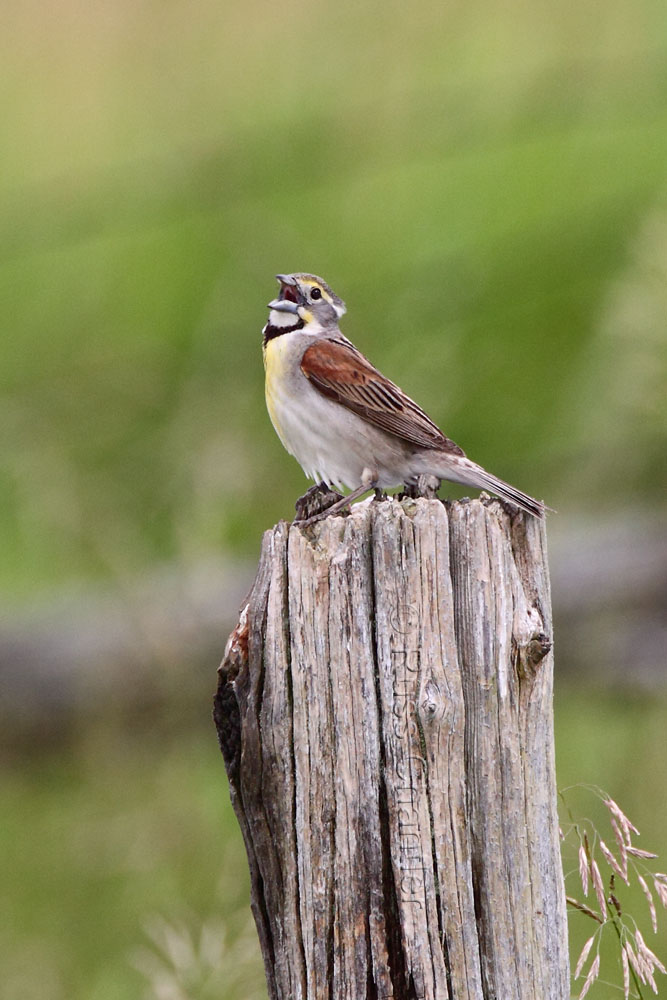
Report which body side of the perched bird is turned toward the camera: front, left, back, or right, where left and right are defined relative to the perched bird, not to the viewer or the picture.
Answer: left
